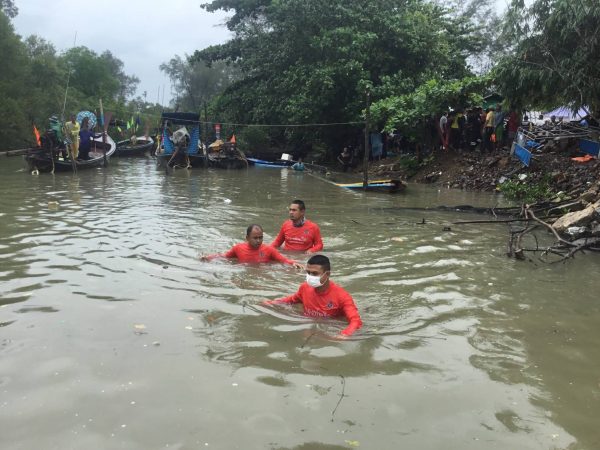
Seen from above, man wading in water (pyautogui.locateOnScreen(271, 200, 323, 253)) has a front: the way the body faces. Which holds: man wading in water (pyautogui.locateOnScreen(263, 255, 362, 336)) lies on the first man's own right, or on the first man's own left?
on the first man's own left

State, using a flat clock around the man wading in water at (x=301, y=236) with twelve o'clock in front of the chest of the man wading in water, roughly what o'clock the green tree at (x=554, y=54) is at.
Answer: The green tree is roughly at 6 o'clock from the man wading in water.

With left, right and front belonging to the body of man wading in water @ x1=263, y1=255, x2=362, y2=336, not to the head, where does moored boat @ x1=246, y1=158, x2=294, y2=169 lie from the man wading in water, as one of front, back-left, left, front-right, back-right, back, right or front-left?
back-right

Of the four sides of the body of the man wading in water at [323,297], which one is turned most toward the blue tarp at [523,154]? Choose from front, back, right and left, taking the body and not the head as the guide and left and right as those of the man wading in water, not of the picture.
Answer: back

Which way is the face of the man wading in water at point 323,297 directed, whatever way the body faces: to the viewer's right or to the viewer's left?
to the viewer's left

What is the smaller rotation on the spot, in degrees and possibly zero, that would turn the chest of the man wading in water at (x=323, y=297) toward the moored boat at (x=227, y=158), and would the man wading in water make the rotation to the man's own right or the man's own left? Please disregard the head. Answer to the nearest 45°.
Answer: approximately 135° to the man's own right

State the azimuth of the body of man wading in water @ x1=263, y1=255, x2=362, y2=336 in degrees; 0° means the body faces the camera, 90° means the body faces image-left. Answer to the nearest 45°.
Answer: approximately 45°

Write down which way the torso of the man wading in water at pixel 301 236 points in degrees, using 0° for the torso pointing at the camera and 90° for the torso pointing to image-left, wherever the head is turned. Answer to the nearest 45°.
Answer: approximately 45°

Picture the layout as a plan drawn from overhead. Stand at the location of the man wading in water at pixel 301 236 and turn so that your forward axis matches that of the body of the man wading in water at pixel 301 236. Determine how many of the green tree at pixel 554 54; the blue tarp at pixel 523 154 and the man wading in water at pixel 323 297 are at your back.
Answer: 2

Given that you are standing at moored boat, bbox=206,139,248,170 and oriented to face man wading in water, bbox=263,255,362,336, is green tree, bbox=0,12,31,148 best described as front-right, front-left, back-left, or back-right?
back-right
